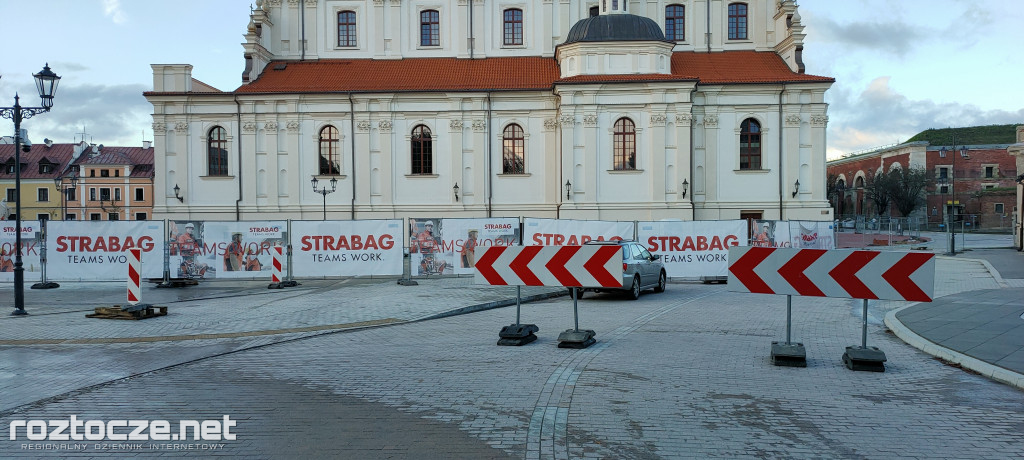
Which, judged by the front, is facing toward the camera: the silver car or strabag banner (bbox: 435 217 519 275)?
the strabag banner

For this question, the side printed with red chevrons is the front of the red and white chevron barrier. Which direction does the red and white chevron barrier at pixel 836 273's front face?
toward the camera

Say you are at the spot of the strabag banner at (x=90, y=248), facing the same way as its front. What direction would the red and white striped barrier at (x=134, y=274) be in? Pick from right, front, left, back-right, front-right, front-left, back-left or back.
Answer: front

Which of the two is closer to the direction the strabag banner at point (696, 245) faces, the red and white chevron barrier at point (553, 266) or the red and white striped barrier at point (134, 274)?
the red and white chevron barrier

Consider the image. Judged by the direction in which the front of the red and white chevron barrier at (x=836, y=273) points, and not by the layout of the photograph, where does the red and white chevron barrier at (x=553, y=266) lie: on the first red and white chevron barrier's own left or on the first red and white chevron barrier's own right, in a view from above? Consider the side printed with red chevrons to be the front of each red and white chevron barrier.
on the first red and white chevron barrier's own right

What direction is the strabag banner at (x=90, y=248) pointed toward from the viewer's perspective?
toward the camera

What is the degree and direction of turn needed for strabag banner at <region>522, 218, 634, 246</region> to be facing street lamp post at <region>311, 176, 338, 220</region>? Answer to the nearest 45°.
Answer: approximately 135° to its right

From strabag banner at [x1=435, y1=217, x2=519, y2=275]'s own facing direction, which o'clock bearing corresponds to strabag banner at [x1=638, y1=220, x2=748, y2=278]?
strabag banner at [x1=638, y1=220, x2=748, y2=278] is roughly at 9 o'clock from strabag banner at [x1=435, y1=217, x2=519, y2=275].

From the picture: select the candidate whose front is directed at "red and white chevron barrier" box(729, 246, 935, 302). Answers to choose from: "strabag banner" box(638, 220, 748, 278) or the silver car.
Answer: the strabag banner

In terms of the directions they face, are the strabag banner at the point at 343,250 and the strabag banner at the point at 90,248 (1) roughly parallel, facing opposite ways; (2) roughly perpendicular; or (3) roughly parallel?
roughly parallel

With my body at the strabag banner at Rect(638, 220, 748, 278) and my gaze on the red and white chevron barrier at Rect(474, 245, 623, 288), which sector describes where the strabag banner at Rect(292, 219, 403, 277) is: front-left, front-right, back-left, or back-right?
front-right

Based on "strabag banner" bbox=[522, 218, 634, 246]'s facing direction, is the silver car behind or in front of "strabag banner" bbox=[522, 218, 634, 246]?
in front

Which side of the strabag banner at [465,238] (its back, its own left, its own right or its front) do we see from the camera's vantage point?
front

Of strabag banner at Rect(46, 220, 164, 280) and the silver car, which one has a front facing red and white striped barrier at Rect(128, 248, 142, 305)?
the strabag banner

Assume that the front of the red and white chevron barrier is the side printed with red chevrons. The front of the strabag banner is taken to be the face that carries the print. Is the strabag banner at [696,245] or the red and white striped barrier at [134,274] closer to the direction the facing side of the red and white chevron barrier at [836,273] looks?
the red and white striped barrier

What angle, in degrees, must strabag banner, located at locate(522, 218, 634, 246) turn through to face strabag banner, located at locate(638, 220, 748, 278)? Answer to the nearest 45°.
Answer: approximately 90° to its left

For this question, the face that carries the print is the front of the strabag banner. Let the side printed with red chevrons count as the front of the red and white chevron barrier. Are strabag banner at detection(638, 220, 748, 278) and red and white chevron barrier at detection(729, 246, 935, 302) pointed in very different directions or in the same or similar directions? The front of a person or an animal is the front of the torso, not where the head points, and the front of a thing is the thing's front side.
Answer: same or similar directions

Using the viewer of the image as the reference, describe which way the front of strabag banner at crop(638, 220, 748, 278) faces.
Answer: facing the viewer
